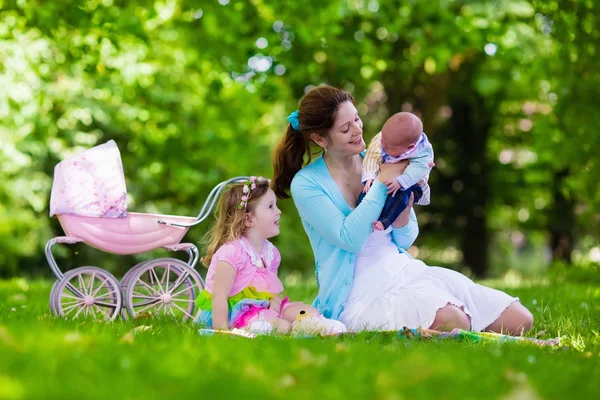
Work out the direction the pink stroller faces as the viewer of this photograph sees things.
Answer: facing to the left of the viewer

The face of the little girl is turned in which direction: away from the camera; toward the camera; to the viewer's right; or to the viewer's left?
to the viewer's right

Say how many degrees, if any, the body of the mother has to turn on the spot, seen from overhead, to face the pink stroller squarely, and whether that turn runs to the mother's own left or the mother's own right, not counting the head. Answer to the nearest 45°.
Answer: approximately 135° to the mother's own right

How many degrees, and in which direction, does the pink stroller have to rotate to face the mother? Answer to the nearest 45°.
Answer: approximately 180°

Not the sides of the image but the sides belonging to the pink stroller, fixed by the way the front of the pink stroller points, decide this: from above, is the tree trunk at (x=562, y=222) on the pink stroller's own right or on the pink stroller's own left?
on the pink stroller's own right

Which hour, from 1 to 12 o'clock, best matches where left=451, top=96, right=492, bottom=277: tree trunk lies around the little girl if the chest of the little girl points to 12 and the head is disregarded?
The tree trunk is roughly at 8 o'clock from the little girl.

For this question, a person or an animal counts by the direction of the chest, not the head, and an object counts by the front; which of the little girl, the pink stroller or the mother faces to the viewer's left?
the pink stroller

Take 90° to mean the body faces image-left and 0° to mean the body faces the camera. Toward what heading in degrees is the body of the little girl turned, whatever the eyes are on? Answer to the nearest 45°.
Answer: approximately 315°

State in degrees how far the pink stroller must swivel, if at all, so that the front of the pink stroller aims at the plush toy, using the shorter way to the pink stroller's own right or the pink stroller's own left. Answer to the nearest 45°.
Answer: approximately 135° to the pink stroller's own left

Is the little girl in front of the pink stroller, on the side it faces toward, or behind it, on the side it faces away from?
behind

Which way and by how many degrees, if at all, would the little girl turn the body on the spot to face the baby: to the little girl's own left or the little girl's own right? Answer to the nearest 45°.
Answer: approximately 45° to the little girl's own left
